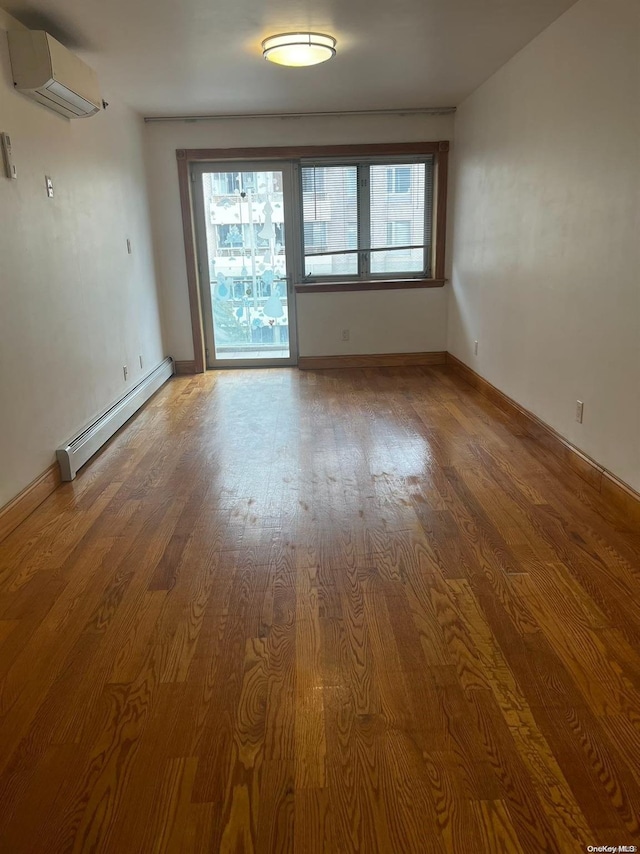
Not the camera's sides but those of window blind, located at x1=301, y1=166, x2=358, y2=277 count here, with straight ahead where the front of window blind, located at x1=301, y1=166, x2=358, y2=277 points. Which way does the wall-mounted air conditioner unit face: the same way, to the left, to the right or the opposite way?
to the left

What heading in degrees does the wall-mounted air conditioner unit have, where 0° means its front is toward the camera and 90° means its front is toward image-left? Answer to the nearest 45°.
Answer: approximately 315°

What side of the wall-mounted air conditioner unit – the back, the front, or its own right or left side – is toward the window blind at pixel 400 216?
left

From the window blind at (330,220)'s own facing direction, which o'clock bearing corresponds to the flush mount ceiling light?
The flush mount ceiling light is roughly at 12 o'clock from the window blind.

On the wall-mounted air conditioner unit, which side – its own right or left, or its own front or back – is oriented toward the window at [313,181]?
left

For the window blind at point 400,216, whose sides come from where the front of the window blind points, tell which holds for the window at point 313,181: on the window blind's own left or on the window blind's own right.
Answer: on the window blind's own right

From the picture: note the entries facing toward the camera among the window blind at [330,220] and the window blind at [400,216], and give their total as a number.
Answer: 2

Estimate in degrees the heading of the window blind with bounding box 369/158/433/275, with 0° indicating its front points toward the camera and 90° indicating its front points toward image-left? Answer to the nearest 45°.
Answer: approximately 0°

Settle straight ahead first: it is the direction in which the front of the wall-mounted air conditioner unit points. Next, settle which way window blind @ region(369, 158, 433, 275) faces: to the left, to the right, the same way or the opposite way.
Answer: to the right
